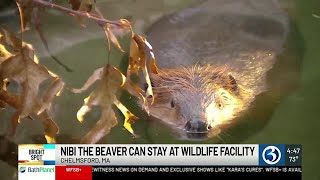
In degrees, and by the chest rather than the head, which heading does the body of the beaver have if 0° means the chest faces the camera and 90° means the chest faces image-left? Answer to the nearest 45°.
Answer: approximately 0°

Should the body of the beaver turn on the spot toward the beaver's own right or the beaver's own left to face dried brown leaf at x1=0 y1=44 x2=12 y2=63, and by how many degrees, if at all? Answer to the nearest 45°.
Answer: approximately 90° to the beaver's own right

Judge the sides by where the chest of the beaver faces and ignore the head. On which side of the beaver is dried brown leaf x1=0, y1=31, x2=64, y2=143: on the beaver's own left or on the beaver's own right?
on the beaver's own right
